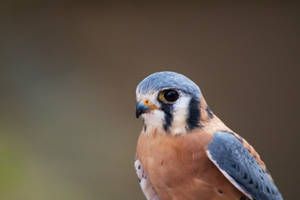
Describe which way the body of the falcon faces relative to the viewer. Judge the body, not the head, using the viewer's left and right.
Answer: facing the viewer and to the left of the viewer
